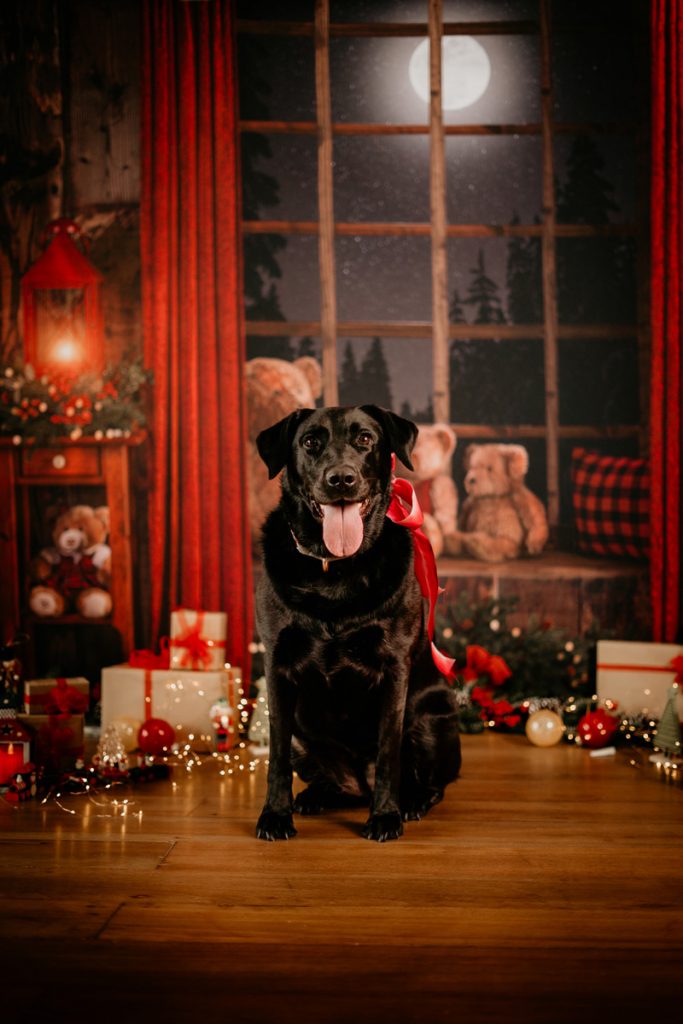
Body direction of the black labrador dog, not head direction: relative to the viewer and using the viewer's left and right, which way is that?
facing the viewer

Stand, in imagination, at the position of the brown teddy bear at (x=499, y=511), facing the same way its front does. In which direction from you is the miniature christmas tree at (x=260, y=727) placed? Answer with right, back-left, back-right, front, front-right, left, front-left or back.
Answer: front

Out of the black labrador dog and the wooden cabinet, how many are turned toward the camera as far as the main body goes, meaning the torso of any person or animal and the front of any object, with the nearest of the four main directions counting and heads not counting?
2

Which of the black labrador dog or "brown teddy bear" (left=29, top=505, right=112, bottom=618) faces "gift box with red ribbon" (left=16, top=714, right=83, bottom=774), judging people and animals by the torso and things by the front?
the brown teddy bear

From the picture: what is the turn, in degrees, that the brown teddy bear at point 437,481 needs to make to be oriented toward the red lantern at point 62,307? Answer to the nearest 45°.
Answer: approximately 45° to its right

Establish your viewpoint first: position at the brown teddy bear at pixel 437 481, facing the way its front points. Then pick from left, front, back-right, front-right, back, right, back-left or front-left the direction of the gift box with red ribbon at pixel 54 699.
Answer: front

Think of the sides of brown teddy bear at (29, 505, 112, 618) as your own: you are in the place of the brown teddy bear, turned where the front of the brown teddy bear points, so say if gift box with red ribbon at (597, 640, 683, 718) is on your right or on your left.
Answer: on your left

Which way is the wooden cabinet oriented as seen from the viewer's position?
toward the camera

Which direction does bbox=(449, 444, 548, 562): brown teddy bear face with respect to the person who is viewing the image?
facing the viewer and to the left of the viewer

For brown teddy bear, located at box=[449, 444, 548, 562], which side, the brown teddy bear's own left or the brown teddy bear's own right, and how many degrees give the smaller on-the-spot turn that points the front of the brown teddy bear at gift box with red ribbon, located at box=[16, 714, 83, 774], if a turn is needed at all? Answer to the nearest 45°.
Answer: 0° — it already faces it

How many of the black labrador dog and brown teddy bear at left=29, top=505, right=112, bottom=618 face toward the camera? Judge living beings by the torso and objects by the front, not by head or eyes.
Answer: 2

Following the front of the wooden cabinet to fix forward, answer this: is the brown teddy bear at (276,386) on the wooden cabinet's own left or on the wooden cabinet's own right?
on the wooden cabinet's own left

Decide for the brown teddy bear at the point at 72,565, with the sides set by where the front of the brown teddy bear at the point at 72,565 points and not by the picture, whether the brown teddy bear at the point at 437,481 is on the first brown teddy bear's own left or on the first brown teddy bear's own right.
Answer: on the first brown teddy bear's own left

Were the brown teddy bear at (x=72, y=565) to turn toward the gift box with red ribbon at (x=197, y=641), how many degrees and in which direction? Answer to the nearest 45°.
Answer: approximately 45° to its left
